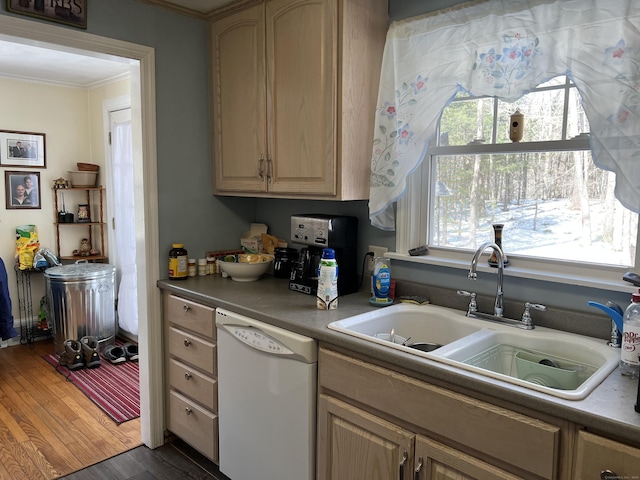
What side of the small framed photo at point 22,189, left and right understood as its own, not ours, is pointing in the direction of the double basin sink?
front

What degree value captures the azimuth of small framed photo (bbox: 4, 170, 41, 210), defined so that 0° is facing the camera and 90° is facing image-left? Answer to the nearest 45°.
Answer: approximately 0°

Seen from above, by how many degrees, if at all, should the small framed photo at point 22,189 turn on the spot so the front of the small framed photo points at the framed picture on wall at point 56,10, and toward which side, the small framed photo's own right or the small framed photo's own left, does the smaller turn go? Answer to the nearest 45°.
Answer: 0° — it already faces it

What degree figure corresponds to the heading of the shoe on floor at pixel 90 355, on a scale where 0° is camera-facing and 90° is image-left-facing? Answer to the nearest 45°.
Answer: approximately 0°

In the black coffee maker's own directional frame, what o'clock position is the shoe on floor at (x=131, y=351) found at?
The shoe on floor is roughly at 3 o'clock from the black coffee maker.
